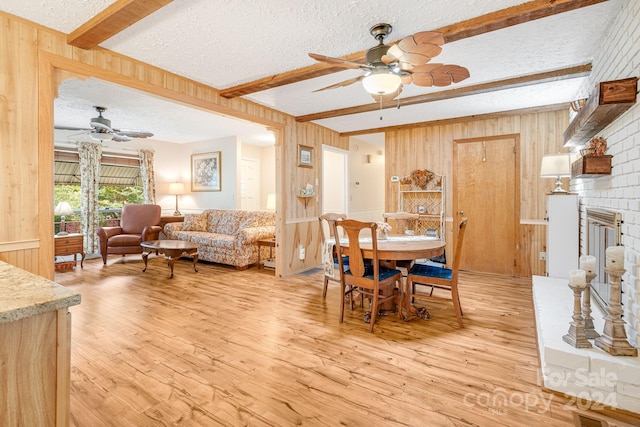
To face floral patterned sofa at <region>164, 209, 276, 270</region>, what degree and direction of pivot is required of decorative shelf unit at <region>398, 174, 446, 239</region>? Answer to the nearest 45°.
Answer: approximately 90° to its right

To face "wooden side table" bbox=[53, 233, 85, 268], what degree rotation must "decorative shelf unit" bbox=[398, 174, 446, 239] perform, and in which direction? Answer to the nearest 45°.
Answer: approximately 90° to its right

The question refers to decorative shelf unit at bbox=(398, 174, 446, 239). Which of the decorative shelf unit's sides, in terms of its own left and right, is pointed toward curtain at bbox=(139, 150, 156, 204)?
right

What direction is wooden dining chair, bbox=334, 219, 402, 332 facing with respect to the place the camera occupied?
facing away from the viewer and to the right of the viewer

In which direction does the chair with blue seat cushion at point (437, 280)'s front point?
to the viewer's left

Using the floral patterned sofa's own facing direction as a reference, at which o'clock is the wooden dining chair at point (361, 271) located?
The wooden dining chair is roughly at 10 o'clock from the floral patterned sofa.

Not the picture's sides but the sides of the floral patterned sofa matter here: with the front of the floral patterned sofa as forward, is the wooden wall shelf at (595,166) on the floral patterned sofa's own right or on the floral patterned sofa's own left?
on the floral patterned sofa's own left
